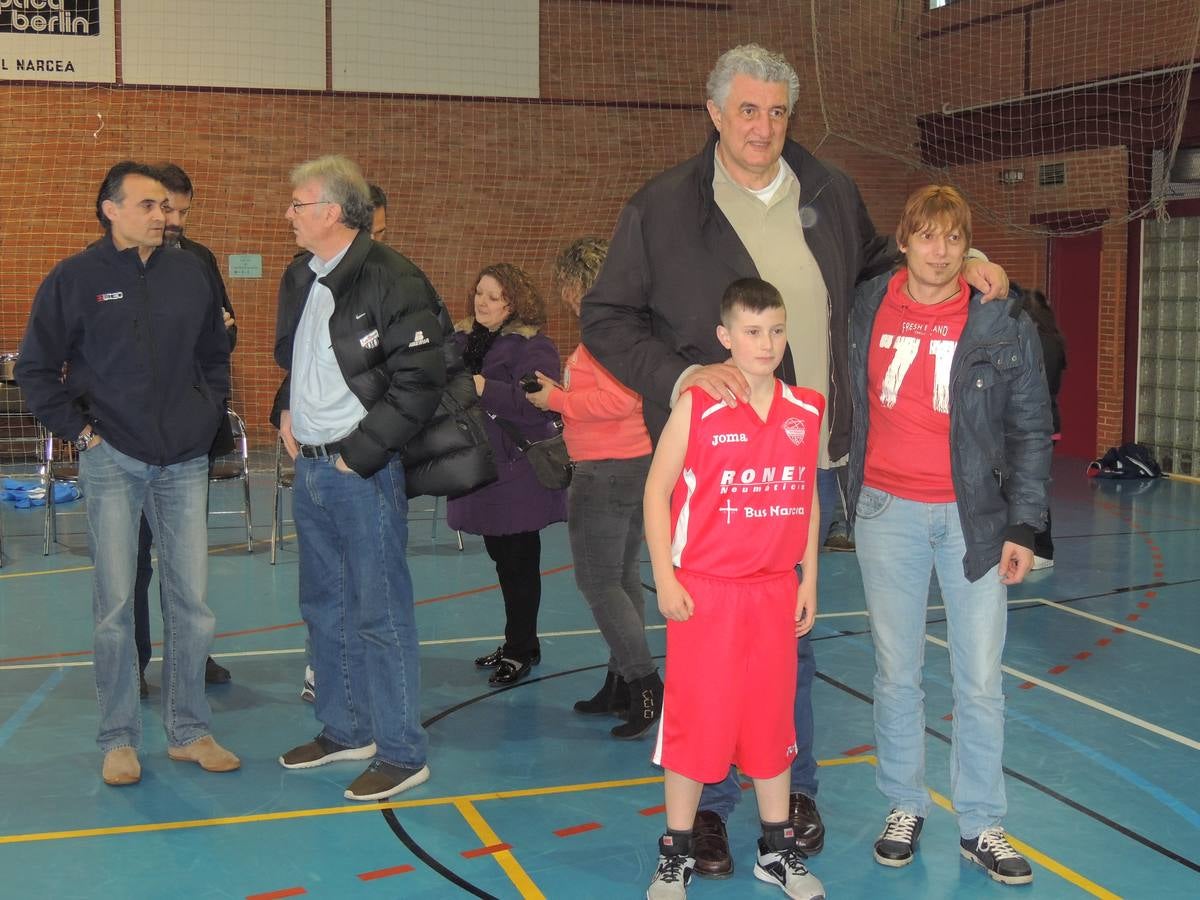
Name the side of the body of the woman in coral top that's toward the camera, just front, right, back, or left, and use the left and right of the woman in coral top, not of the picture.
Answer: left

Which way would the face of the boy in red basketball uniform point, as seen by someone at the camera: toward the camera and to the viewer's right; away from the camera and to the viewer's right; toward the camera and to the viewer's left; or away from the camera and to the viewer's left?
toward the camera and to the viewer's right

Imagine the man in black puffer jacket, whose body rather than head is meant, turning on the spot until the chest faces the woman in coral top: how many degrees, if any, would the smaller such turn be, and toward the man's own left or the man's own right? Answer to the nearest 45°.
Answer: approximately 180°

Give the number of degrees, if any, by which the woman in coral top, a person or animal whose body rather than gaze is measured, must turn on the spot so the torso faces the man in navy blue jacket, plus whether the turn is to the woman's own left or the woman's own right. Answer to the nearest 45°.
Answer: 0° — they already face them

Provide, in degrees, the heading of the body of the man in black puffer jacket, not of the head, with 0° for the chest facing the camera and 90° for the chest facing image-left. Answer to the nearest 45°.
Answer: approximately 45°

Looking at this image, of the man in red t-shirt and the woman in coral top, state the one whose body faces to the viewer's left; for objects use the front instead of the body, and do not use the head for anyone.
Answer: the woman in coral top

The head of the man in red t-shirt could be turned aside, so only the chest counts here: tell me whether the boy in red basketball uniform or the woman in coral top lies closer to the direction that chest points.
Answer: the boy in red basketball uniform

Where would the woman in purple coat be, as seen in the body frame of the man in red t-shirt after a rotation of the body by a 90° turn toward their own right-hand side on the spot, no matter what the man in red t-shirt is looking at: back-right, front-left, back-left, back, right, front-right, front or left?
front-right

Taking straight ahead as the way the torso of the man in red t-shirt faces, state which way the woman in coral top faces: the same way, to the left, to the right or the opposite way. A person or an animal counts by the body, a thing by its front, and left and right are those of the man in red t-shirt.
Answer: to the right

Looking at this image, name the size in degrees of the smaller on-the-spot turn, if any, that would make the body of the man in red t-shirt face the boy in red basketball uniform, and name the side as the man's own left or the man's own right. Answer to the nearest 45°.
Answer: approximately 45° to the man's own right

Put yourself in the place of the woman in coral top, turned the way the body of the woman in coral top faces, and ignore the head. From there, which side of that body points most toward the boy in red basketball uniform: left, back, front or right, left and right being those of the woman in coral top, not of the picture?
left

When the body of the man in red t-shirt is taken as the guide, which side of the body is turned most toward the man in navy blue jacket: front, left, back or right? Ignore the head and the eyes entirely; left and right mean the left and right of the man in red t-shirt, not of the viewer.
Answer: right
